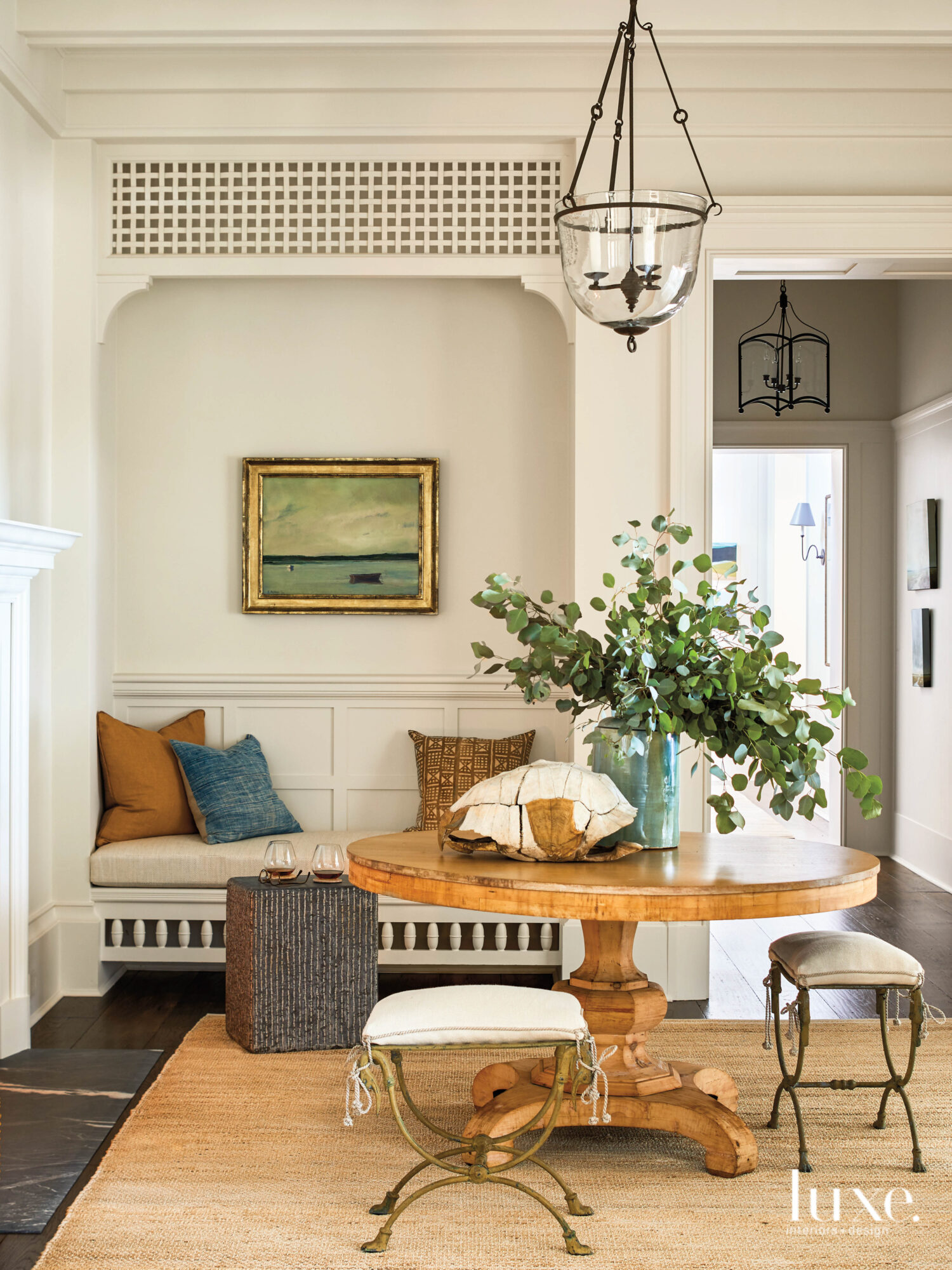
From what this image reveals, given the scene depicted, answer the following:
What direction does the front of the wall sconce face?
to the viewer's left

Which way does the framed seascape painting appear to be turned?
toward the camera

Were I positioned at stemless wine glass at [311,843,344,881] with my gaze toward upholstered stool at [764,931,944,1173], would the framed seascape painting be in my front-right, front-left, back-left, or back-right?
back-left

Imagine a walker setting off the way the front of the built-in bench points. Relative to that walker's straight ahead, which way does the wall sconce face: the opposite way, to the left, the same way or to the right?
to the right

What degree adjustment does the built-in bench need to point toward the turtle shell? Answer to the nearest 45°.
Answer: approximately 45° to its left

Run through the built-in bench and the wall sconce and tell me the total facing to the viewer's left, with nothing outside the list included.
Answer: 1

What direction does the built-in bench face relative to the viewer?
toward the camera

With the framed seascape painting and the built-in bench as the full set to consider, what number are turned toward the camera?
2

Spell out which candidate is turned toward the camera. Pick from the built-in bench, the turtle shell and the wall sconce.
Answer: the built-in bench
